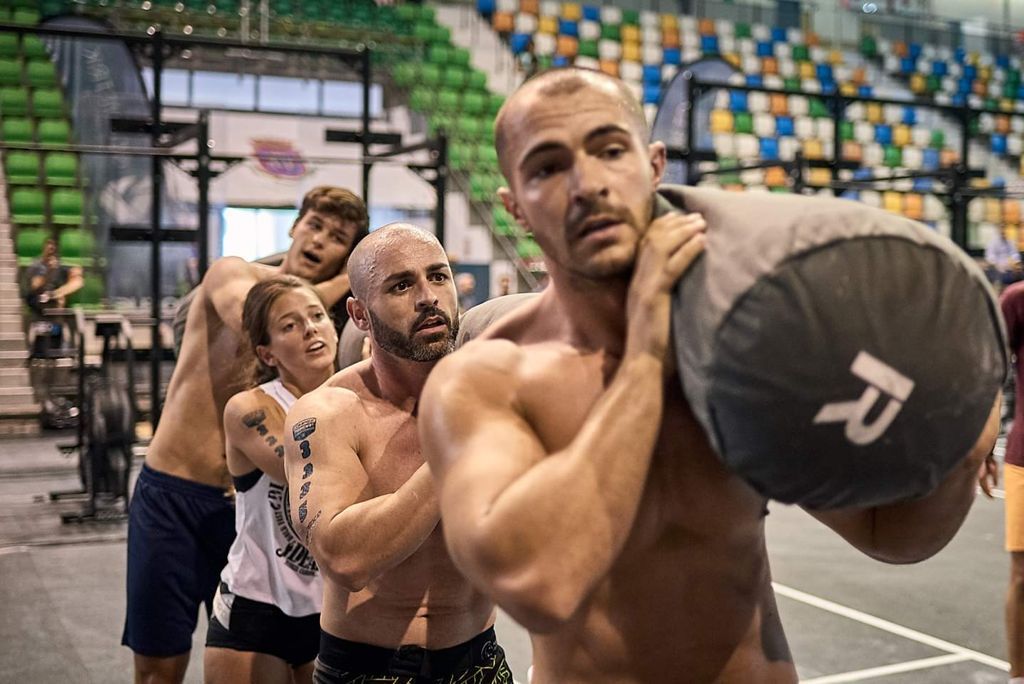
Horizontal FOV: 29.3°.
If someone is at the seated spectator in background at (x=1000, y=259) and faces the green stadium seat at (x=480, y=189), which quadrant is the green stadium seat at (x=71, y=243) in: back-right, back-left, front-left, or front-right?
front-left

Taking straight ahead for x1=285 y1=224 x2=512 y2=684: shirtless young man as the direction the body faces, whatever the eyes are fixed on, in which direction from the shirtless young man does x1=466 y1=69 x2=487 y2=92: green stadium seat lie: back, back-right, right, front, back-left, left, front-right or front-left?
back-left

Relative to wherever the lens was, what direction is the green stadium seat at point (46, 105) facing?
facing the viewer

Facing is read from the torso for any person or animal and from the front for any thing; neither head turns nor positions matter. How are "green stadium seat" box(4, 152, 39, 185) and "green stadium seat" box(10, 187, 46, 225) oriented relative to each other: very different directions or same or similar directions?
same or similar directions

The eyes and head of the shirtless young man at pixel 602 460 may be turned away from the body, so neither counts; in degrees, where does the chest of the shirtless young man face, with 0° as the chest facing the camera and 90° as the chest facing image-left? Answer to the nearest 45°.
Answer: approximately 0°

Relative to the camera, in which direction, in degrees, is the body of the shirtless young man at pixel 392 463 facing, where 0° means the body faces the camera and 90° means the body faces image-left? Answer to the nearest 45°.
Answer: approximately 315°

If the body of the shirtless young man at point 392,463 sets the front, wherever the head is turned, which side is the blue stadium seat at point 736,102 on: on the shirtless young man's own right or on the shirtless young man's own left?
on the shirtless young man's own left

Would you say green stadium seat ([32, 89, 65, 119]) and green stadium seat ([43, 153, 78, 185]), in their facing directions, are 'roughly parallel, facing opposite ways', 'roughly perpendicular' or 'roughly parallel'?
roughly parallel

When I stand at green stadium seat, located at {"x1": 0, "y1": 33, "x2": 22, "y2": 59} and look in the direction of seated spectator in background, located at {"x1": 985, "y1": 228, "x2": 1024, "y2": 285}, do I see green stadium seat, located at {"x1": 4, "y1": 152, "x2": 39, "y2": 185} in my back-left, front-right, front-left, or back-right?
front-right

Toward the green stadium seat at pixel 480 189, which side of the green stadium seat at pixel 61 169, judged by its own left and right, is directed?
left
